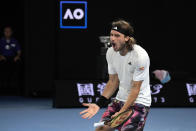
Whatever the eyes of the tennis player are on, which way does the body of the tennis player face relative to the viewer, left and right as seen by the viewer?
facing the viewer and to the left of the viewer
